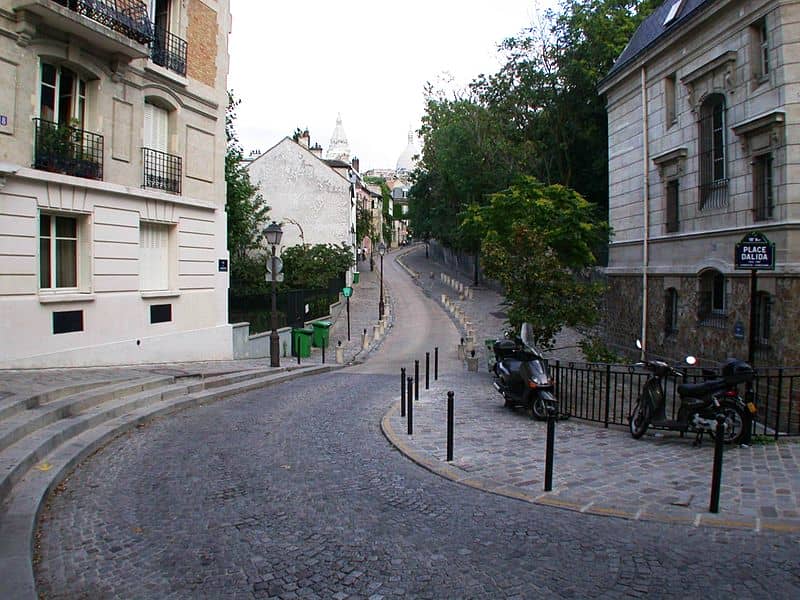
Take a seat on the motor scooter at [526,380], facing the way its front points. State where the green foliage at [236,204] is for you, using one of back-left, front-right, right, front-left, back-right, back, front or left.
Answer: back

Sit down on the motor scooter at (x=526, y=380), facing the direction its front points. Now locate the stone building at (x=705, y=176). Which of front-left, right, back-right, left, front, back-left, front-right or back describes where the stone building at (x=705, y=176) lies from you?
left

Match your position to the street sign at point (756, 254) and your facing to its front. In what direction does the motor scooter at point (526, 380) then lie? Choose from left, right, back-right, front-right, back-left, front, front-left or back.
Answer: right

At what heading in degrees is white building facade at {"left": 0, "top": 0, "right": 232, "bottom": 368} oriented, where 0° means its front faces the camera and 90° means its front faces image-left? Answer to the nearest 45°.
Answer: approximately 315°

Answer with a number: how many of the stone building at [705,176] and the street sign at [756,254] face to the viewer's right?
0

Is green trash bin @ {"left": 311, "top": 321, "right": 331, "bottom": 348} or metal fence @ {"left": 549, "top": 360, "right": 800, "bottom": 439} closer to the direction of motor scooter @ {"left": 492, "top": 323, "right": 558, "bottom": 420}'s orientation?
the metal fence

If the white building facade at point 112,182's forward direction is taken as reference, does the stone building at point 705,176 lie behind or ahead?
ahead

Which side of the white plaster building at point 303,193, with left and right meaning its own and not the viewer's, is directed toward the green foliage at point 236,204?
right

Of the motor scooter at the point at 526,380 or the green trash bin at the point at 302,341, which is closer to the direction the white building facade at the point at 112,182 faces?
the motor scooter

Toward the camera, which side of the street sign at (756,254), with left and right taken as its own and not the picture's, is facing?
front

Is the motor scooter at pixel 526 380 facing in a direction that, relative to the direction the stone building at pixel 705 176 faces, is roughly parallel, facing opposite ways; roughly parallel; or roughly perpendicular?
roughly perpendicular

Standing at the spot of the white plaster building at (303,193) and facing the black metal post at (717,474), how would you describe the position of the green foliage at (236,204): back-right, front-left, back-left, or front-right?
front-right
